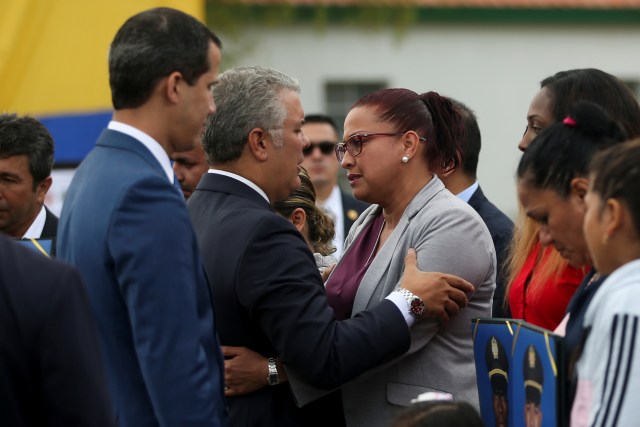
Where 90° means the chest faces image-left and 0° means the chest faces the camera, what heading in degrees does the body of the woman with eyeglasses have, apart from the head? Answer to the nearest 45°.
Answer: approximately 90°

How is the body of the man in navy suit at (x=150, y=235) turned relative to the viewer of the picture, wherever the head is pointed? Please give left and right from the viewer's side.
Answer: facing away from the viewer and to the right of the viewer

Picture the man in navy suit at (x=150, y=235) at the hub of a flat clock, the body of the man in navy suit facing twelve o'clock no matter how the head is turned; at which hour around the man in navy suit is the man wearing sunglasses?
The man wearing sunglasses is roughly at 11 o'clock from the man in navy suit.

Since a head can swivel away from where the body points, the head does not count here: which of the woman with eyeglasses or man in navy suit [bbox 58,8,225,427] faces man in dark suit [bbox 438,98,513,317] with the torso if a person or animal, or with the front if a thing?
the man in navy suit

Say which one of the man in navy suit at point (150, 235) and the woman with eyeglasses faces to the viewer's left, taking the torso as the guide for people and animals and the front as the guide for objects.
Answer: the woman with eyeglasses

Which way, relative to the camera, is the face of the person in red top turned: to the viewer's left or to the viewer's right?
to the viewer's left

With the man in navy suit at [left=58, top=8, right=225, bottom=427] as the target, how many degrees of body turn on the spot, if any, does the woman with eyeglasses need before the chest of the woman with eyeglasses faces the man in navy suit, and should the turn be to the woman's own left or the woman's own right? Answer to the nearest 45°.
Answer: approximately 45° to the woman's own left

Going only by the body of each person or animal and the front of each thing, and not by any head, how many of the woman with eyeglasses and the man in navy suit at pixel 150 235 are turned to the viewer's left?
1

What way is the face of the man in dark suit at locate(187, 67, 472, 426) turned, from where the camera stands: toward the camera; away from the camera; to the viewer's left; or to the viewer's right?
to the viewer's right

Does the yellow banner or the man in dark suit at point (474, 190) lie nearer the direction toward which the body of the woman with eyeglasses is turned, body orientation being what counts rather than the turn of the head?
the yellow banner
